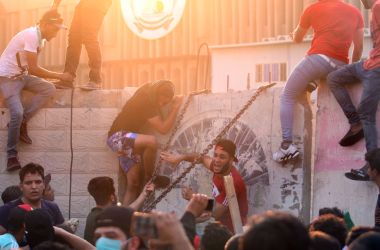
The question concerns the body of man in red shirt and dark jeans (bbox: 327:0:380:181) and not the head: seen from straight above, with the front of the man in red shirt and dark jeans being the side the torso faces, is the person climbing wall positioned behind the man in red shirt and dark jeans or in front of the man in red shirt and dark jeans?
in front

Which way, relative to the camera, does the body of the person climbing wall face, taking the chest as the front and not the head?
to the viewer's right

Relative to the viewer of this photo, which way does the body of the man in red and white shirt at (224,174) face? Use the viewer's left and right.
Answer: facing the viewer and to the left of the viewer

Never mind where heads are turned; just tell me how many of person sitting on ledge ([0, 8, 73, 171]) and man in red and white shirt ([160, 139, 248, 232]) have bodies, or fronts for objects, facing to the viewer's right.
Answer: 1

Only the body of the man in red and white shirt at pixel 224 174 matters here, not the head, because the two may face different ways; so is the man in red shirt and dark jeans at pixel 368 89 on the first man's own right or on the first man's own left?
on the first man's own left

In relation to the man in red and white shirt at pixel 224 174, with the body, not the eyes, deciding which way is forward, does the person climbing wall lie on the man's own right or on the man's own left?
on the man's own right

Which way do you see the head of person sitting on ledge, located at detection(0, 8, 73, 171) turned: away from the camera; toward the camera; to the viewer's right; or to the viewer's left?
to the viewer's right

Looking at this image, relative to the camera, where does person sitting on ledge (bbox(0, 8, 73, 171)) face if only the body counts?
to the viewer's right
